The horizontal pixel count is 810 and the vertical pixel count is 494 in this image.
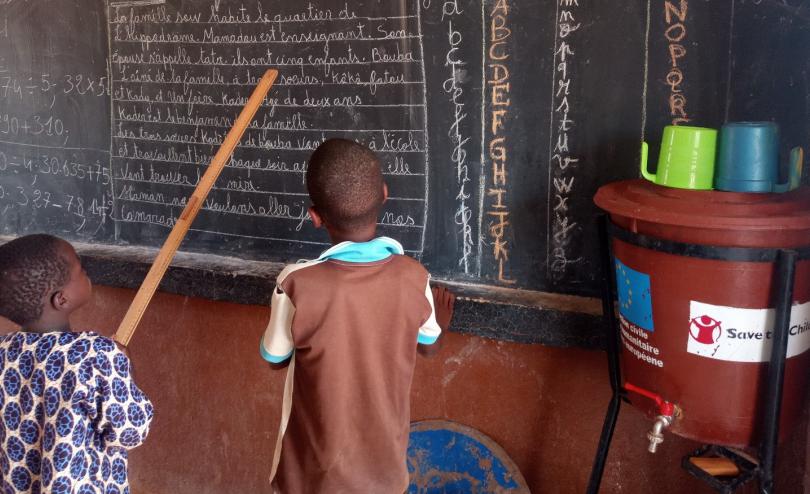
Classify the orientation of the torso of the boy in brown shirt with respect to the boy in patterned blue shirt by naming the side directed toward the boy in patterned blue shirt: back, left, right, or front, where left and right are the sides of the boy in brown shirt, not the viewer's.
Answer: left

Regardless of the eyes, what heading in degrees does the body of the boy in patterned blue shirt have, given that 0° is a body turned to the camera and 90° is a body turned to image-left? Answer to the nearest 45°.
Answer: approximately 225°

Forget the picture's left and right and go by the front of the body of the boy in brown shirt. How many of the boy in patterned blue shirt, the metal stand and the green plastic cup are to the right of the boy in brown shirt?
2

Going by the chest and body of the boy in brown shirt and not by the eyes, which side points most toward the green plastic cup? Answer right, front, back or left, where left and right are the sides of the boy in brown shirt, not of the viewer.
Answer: right

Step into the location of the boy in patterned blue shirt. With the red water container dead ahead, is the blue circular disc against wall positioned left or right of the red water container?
left

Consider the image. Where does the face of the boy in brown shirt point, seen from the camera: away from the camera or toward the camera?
away from the camera

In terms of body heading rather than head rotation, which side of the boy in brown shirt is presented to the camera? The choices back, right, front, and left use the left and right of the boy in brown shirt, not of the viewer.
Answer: back

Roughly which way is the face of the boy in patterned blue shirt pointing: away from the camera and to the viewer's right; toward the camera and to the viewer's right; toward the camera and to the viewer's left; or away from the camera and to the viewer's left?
away from the camera and to the viewer's right
